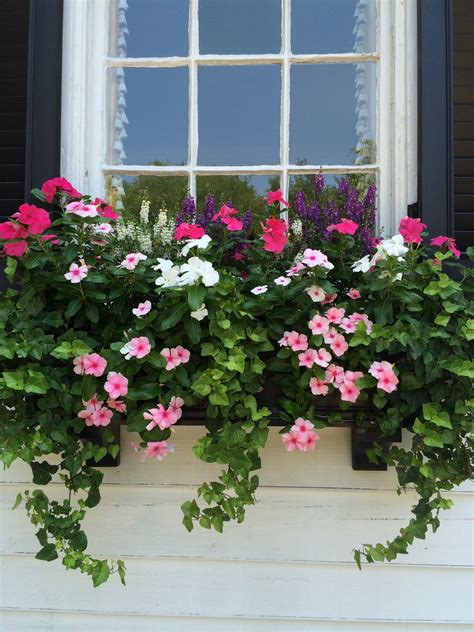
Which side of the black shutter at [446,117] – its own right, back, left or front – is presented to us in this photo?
front
